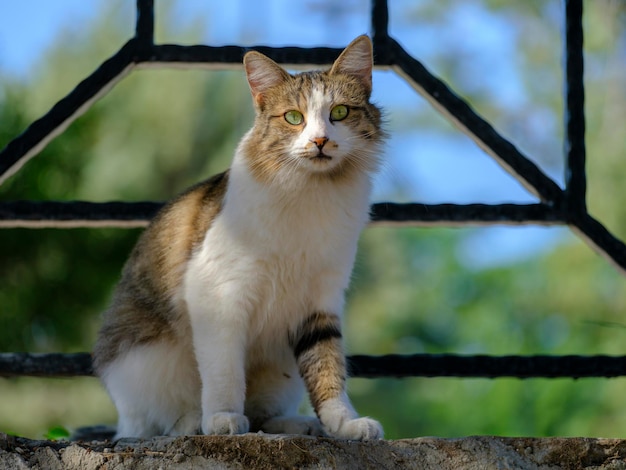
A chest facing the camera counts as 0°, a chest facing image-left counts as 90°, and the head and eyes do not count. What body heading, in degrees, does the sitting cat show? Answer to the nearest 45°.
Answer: approximately 315°
